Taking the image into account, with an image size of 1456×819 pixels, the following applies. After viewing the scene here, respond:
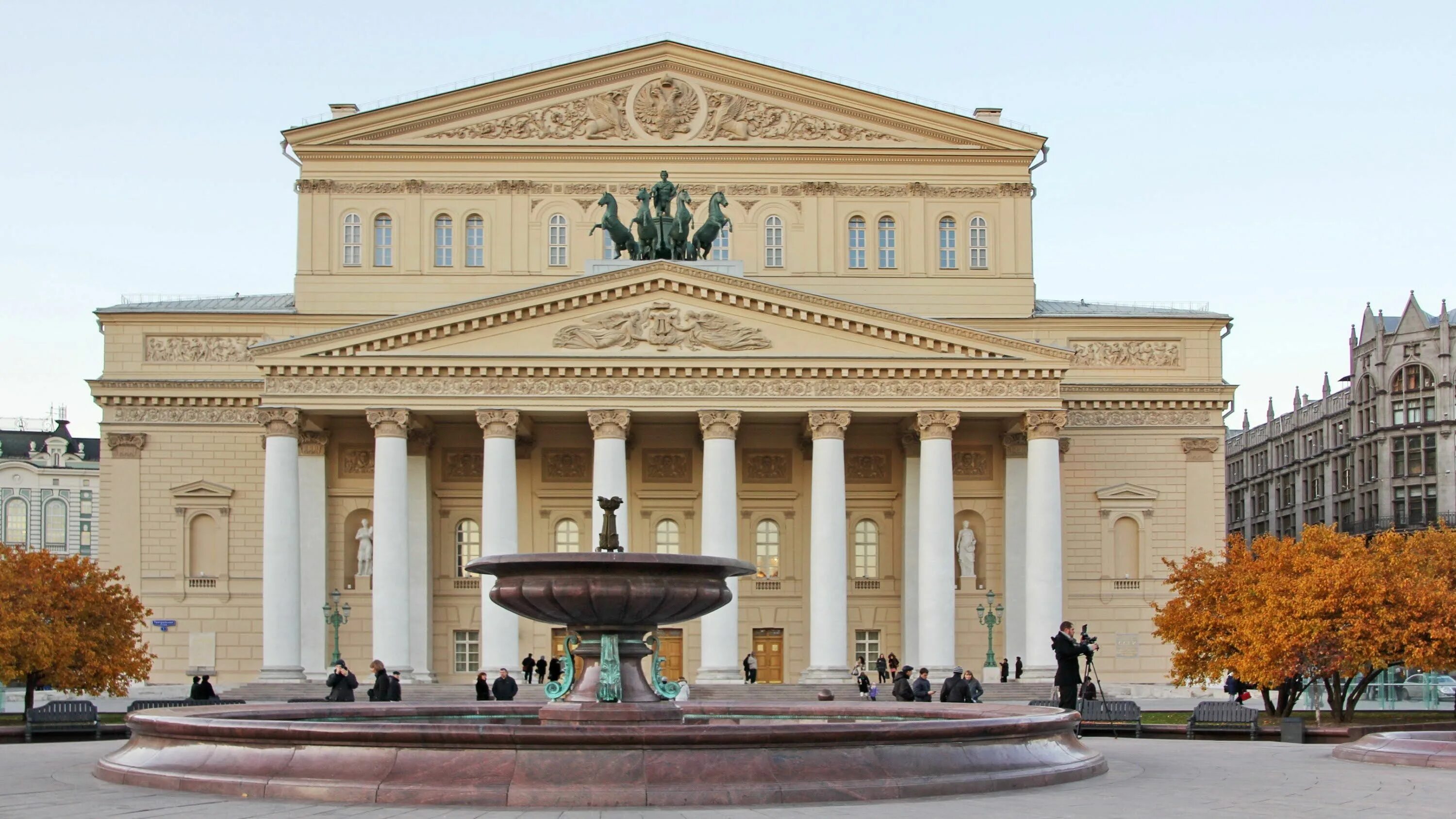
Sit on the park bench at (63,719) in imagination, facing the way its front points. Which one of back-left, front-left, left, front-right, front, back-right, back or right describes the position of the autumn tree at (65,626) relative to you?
back

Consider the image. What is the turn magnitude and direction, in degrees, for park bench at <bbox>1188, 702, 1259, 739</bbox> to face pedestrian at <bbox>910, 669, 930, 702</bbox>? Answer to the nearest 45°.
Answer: approximately 135° to its right

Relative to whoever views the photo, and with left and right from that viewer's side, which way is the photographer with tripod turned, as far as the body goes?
facing to the right of the viewer

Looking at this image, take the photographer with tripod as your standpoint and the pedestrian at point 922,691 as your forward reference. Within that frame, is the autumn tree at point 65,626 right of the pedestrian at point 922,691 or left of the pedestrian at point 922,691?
left

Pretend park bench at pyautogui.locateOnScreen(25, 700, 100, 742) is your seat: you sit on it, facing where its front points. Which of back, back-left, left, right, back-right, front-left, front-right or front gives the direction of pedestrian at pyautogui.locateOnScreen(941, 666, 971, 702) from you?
left

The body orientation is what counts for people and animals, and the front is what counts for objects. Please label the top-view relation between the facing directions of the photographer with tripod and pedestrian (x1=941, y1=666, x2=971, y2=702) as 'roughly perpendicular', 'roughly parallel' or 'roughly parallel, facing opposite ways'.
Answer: roughly perpendicular

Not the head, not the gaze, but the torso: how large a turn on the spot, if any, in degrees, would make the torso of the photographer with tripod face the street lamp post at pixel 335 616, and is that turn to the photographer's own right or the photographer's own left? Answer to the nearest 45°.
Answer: approximately 135° to the photographer's own left

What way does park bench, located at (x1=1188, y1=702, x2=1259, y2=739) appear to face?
toward the camera
